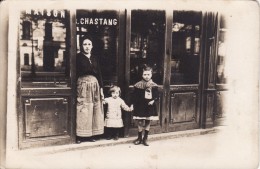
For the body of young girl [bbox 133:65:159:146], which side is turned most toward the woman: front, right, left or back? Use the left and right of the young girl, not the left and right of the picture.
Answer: right

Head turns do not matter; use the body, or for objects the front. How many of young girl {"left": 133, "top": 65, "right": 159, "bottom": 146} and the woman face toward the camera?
2

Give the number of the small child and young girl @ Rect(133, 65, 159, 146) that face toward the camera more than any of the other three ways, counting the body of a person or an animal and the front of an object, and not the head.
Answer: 2
